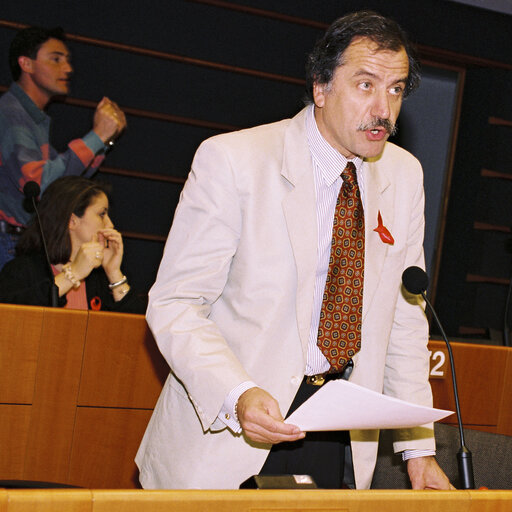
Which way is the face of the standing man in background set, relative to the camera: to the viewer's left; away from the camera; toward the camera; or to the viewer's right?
to the viewer's right

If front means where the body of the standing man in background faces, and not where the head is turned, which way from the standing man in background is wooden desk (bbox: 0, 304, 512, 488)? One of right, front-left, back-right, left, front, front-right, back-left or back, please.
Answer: right

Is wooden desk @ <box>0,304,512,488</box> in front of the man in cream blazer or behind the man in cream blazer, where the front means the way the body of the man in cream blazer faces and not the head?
behind

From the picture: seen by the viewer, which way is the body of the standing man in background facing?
to the viewer's right

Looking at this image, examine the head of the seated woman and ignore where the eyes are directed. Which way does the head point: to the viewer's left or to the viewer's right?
to the viewer's right

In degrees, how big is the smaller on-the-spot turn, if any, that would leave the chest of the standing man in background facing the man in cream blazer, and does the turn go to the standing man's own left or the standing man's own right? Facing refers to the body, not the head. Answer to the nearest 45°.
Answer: approximately 90° to the standing man's own right
